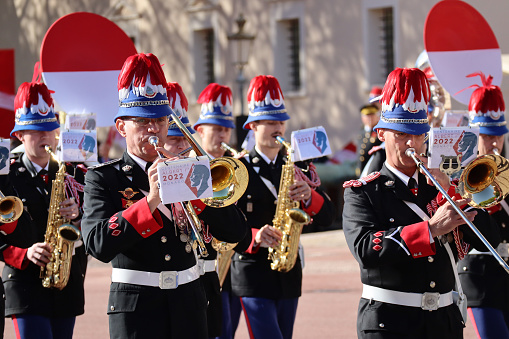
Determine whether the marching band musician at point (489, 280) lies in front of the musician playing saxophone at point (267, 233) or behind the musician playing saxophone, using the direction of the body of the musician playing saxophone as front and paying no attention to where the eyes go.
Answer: in front

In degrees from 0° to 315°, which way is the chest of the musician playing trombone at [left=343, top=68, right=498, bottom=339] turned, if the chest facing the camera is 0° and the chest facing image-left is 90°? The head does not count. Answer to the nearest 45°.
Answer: approximately 315°

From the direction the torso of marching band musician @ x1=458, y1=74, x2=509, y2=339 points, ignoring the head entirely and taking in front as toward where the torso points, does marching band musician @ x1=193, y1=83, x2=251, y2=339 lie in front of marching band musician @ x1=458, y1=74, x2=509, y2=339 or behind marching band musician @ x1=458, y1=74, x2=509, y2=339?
behind

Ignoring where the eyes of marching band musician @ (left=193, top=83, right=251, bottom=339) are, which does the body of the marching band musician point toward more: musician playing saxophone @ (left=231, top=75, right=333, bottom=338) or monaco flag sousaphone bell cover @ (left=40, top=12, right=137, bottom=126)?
the musician playing saxophone

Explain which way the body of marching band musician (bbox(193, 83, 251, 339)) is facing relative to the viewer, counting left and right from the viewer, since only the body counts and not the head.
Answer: facing the viewer and to the right of the viewer

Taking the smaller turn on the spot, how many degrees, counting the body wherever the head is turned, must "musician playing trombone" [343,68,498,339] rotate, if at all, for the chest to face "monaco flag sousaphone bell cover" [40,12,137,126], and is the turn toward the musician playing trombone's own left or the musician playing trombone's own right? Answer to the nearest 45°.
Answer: approximately 180°

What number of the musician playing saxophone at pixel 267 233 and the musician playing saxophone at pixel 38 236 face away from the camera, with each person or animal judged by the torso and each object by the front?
0

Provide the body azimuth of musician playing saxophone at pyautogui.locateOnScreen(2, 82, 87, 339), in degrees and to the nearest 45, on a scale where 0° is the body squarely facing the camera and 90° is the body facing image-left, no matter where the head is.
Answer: approximately 315°
